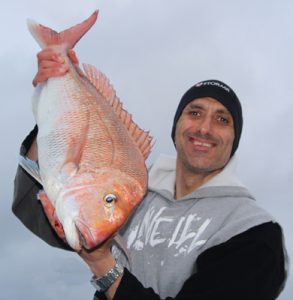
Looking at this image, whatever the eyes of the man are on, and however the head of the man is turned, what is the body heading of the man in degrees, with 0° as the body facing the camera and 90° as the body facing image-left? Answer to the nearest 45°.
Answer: approximately 45°
